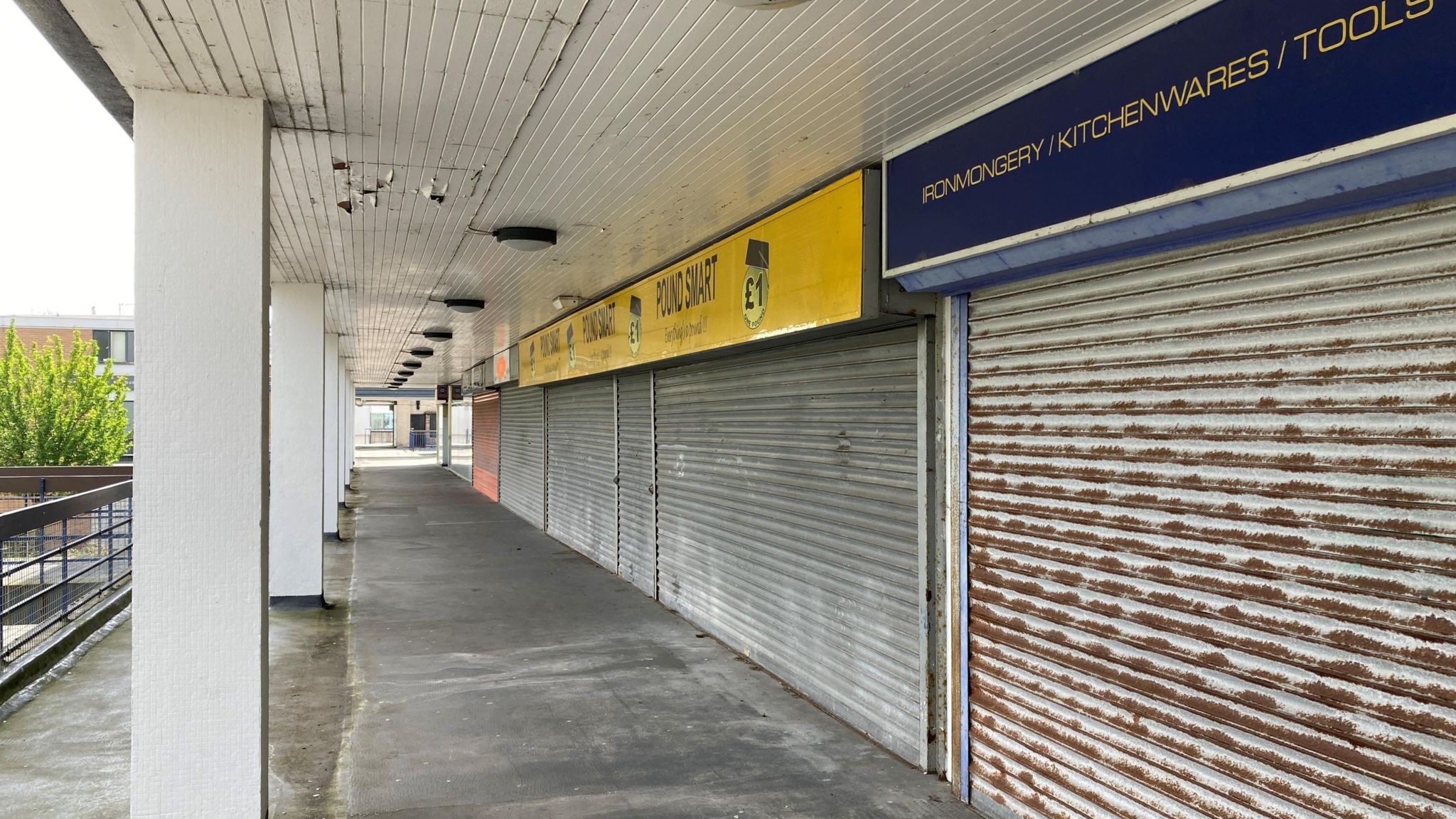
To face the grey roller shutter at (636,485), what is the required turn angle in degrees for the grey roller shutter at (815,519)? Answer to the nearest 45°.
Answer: approximately 90° to its right

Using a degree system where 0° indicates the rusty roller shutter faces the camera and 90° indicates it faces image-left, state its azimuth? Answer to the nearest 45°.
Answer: approximately 45°

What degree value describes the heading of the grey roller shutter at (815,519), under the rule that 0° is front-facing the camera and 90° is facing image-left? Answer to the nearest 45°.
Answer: approximately 45°

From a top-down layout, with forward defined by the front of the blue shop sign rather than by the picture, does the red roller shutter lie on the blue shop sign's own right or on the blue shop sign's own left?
on the blue shop sign's own right

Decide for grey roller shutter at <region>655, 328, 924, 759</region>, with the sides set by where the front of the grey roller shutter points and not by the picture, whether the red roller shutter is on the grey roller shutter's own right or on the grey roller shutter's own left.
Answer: on the grey roller shutter's own right

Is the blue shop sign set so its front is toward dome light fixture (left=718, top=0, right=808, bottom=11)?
yes
